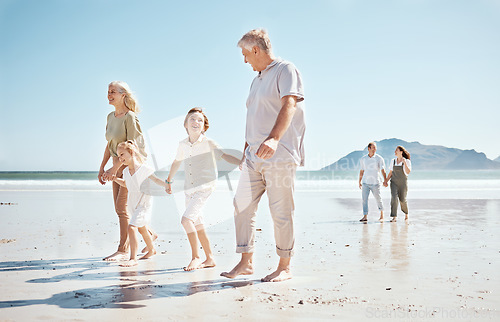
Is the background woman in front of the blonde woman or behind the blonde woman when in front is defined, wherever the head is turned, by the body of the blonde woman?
behind

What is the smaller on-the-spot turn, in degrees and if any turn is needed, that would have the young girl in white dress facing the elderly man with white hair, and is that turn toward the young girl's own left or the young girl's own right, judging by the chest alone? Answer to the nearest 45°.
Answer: approximately 90° to the young girl's own left

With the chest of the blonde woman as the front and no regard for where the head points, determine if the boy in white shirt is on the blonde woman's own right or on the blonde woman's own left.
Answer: on the blonde woman's own left

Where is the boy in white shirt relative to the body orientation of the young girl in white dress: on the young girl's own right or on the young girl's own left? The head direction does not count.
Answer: on the young girl's own left

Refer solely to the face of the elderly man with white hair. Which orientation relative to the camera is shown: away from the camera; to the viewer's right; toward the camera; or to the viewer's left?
to the viewer's left

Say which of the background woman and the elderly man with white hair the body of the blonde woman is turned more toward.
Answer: the elderly man with white hair

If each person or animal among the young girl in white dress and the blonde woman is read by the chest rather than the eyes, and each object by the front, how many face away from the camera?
0

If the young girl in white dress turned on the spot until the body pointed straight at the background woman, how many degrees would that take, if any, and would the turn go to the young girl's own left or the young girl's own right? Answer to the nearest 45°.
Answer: approximately 180°

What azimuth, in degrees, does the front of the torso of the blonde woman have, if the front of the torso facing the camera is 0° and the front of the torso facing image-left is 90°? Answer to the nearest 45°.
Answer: approximately 45°

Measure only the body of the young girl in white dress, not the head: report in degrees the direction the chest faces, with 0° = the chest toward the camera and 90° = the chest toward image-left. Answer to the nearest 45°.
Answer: approximately 45°

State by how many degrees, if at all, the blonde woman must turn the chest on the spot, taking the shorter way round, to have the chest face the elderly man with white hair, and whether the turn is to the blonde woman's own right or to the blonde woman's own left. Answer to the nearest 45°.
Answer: approximately 90° to the blonde woman's own left
